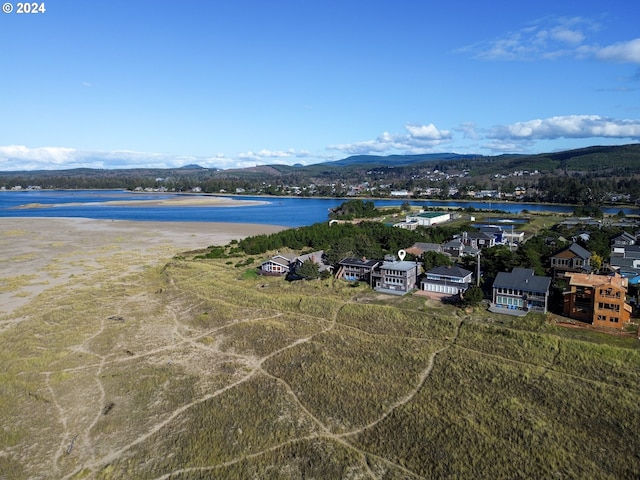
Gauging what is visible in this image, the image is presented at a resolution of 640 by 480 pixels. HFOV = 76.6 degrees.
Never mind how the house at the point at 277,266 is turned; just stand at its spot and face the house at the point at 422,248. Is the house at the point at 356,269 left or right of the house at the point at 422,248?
right

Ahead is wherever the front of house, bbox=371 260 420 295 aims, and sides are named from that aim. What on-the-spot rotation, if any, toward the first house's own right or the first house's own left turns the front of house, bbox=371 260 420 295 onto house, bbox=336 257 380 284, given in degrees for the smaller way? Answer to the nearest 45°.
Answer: approximately 90° to the first house's own right

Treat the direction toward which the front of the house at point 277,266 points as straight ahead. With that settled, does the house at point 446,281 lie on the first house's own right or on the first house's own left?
on the first house's own left

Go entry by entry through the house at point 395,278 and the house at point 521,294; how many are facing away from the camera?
0

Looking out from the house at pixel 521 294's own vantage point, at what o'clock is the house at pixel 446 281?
the house at pixel 446 281 is roughly at 4 o'clock from the house at pixel 521 294.

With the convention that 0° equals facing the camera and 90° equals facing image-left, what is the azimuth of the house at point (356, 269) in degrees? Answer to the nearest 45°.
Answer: approximately 45°

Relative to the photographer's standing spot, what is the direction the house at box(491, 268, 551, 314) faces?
facing the viewer

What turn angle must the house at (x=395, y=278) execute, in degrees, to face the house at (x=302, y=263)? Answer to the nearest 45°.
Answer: approximately 90° to its right

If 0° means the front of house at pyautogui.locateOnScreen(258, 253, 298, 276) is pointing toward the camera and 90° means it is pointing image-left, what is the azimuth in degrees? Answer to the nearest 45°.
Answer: approximately 45°

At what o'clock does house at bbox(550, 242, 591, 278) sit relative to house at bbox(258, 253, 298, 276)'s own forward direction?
house at bbox(550, 242, 591, 278) is roughly at 8 o'clock from house at bbox(258, 253, 298, 276).

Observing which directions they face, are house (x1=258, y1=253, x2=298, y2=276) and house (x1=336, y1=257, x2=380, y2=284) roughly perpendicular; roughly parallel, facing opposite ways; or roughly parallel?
roughly parallel

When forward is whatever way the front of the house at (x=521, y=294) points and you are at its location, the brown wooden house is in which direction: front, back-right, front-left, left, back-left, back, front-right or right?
left

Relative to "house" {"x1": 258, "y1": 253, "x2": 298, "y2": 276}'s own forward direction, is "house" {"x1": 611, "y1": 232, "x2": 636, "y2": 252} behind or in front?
behind

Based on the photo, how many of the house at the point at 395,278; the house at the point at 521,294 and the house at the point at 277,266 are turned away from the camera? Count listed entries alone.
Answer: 0

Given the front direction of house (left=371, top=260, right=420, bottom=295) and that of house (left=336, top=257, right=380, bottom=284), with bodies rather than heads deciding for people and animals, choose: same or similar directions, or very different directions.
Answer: same or similar directions

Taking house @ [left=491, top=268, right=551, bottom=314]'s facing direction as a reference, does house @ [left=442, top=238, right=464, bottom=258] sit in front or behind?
behind
